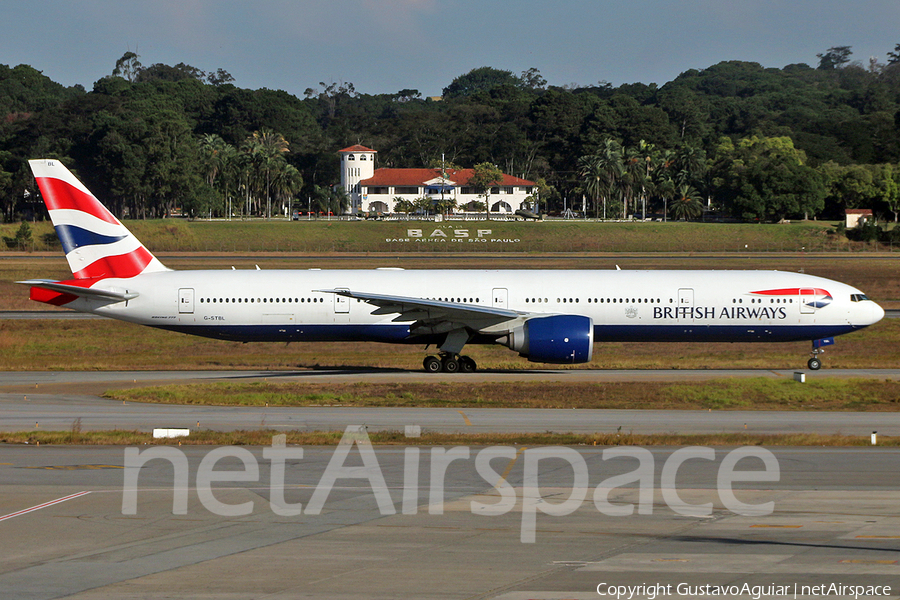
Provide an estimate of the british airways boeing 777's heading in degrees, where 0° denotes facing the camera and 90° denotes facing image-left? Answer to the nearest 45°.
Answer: approximately 270°
